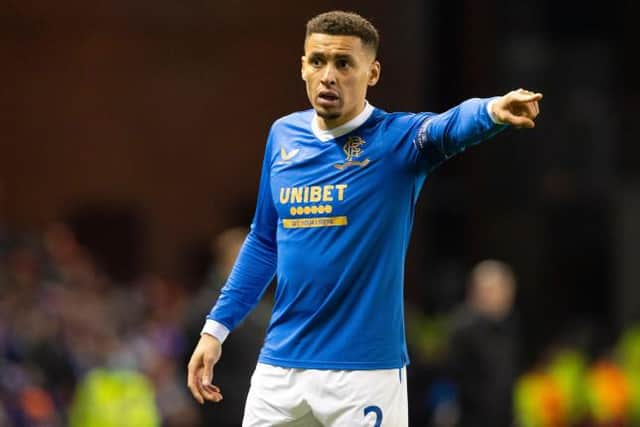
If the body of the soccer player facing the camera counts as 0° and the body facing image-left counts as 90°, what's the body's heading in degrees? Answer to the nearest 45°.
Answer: approximately 45°

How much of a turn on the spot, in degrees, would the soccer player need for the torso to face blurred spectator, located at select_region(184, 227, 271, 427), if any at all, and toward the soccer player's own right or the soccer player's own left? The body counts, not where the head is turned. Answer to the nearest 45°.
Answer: approximately 135° to the soccer player's own right

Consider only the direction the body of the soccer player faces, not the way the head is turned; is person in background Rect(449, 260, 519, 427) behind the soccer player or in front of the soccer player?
behind
